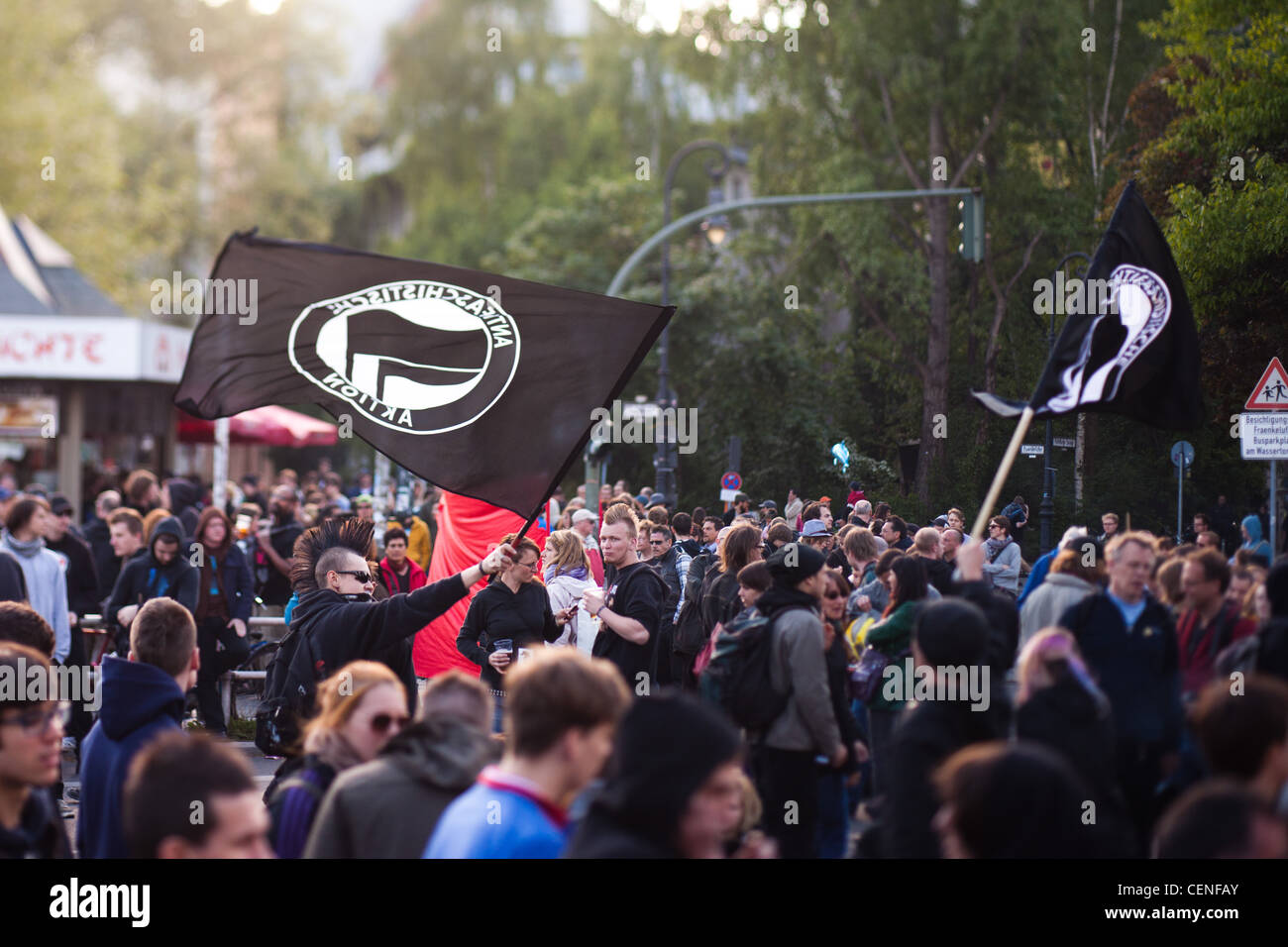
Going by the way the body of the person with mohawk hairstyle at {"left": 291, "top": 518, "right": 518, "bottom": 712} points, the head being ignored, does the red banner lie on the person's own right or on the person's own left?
on the person's own left

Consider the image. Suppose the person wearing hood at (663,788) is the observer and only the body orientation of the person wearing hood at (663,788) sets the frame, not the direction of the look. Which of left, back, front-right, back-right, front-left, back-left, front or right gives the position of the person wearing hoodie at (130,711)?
back-left

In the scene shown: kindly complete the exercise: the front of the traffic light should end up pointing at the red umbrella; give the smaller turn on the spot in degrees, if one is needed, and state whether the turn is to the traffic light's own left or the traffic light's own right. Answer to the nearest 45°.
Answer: approximately 45° to the traffic light's own right

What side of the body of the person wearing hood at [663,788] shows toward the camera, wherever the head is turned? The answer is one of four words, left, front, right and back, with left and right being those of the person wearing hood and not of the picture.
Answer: right

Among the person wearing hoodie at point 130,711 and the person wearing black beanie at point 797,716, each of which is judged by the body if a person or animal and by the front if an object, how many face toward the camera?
0

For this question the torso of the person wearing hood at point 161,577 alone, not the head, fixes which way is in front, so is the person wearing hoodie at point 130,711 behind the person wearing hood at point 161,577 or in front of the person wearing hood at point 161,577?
in front

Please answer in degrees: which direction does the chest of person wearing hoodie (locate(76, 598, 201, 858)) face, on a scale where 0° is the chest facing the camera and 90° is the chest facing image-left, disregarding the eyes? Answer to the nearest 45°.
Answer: approximately 225°

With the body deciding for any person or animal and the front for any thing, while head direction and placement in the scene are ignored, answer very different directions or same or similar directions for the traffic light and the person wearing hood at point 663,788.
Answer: very different directions
